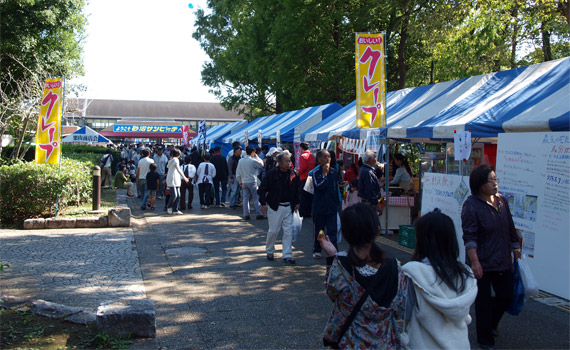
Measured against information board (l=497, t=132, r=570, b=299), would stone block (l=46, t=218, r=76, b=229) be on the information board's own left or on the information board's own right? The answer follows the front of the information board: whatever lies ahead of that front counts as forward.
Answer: on the information board's own right

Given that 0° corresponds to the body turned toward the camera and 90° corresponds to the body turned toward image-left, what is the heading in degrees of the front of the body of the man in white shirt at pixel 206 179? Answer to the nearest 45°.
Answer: approximately 180°

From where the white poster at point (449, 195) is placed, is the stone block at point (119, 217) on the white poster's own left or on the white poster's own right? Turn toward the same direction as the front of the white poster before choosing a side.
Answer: on the white poster's own right

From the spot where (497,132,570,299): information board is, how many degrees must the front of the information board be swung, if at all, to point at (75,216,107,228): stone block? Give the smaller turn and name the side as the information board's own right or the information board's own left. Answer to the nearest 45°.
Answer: approximately 45° to the information board's own right

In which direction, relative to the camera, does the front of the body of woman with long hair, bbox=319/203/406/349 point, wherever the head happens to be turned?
away from the camera

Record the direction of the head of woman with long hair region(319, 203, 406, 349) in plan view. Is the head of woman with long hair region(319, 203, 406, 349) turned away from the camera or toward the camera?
away from the camera

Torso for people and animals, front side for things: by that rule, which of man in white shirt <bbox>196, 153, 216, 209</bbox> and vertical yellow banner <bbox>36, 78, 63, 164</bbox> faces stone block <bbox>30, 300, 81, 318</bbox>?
the vertical yellow banner
